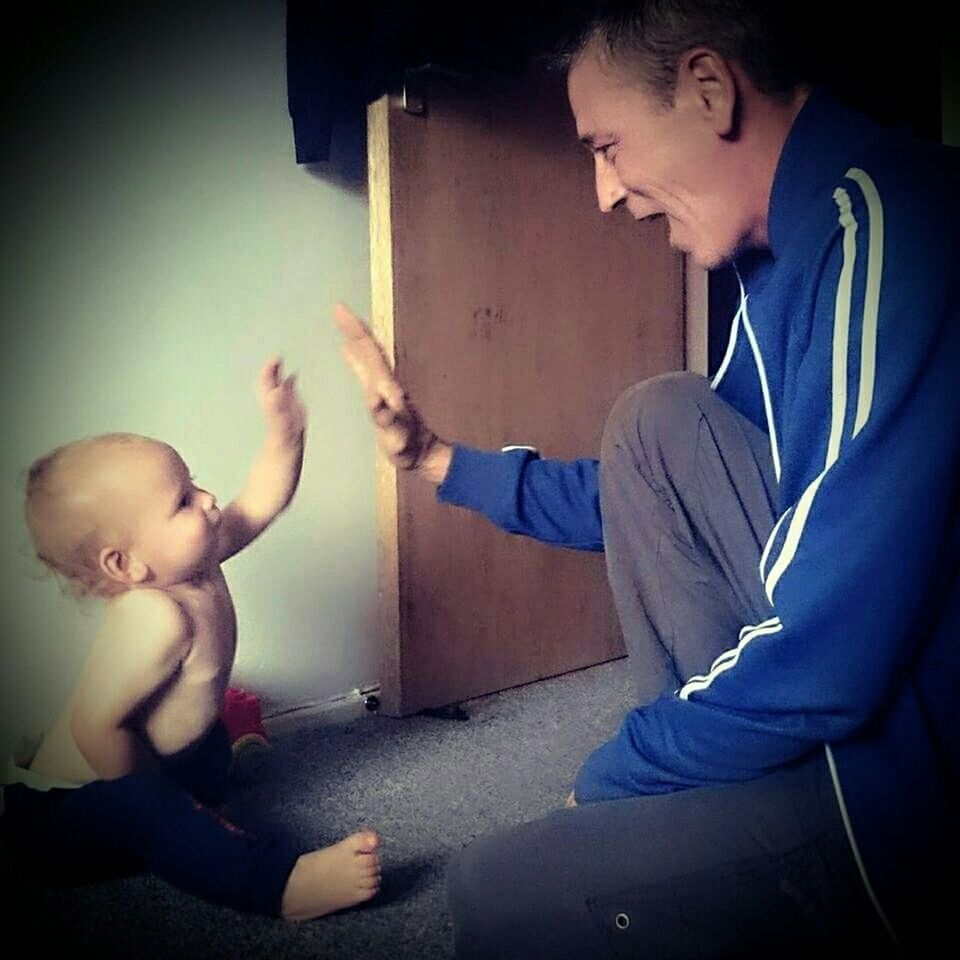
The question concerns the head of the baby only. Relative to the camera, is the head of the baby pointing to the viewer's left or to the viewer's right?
to the viewer's right

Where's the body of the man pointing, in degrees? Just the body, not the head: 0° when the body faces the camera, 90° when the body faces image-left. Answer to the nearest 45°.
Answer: approximately 90°

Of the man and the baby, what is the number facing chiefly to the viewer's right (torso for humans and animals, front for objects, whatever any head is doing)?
1

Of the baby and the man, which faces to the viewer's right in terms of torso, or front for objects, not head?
the baby

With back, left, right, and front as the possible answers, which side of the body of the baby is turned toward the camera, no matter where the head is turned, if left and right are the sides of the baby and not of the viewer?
right

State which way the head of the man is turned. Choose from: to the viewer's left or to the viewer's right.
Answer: to the viewer's left
